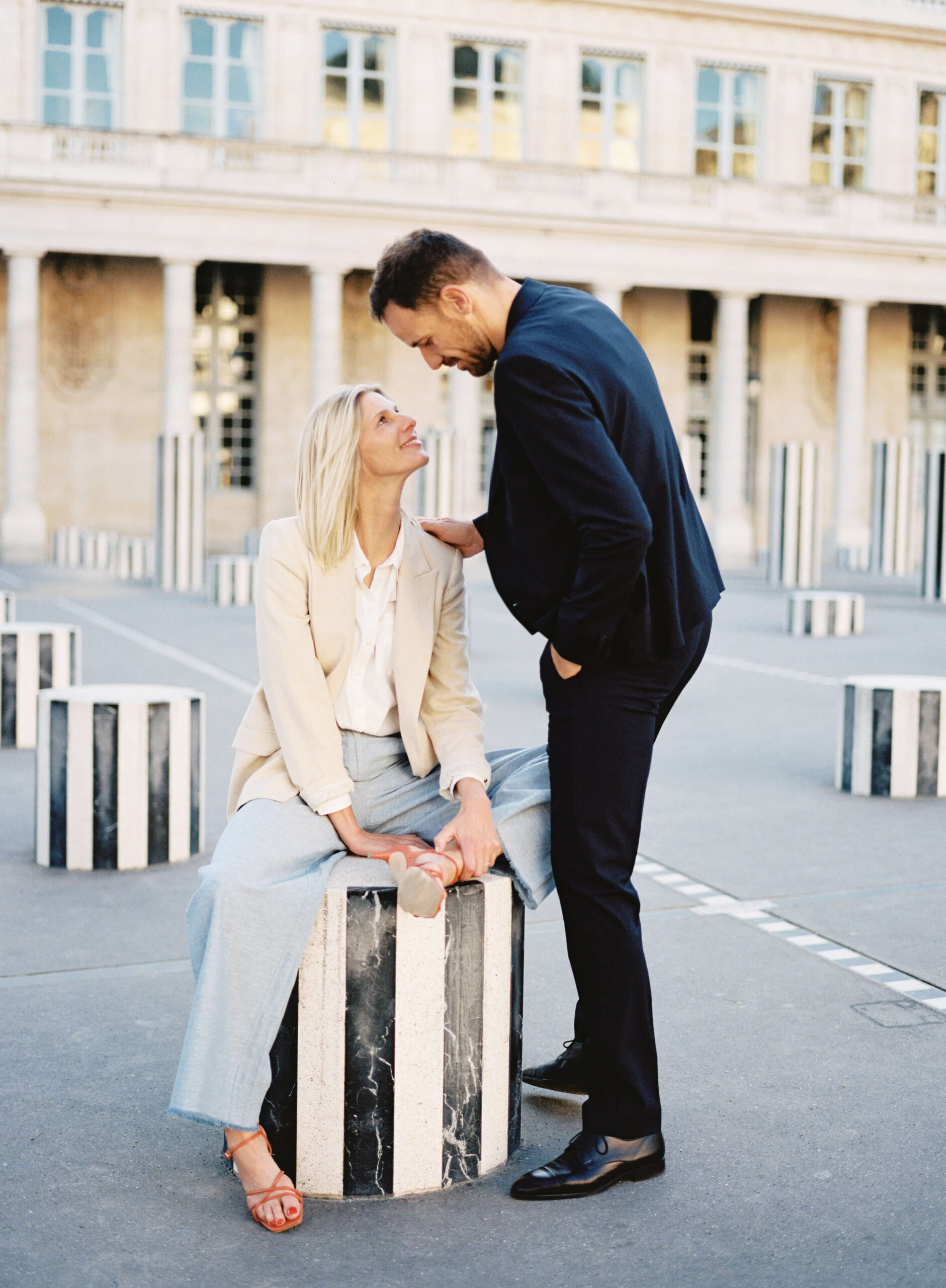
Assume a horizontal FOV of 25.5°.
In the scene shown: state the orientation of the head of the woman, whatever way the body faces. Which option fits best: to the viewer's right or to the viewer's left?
to the viewer's right

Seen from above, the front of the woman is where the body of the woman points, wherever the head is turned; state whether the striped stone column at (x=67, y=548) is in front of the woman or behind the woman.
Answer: behind

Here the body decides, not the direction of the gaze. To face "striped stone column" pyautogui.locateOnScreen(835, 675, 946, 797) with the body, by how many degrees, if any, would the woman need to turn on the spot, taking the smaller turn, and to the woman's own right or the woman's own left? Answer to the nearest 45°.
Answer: approximately 90° to the woman's own left

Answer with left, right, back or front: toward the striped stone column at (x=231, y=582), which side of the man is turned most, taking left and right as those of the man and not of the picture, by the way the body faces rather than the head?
right

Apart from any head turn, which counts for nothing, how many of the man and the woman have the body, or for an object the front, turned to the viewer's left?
1

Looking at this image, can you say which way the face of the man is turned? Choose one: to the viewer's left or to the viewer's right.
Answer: to the viewer's left

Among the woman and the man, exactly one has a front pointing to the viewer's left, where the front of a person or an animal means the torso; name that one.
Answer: the man

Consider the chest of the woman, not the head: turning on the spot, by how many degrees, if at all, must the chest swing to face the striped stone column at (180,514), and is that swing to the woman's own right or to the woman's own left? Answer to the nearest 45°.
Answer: approximately 135° to the woman's own left

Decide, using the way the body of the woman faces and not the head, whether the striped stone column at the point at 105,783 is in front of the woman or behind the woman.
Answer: behind

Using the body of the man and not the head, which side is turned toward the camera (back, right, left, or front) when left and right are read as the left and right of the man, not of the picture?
left

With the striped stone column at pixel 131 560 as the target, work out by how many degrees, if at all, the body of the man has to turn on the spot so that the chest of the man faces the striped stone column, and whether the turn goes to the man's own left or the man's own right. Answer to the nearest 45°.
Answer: approximately 90° to the man's own right

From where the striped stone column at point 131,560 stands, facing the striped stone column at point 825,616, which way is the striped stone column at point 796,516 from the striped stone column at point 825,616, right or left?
left

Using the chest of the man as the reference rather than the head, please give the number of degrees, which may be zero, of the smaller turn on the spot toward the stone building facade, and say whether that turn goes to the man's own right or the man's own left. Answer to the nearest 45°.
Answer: approximately 90° to the man's own right

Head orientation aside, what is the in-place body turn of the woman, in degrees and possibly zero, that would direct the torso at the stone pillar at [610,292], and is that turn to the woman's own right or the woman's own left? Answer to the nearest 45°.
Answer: approximately 135° to the woman's own left

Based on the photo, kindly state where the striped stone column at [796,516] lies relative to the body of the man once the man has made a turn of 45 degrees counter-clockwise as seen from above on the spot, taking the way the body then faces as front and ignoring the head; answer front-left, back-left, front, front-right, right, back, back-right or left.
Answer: back-right

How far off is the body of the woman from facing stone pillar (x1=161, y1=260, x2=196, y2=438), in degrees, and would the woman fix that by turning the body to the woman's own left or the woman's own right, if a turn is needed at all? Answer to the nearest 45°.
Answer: approximately 135° to the woman's own left
